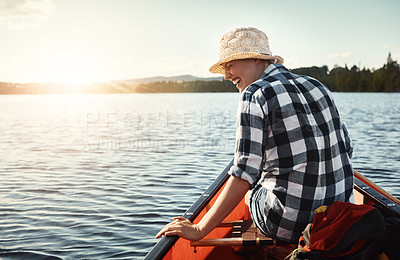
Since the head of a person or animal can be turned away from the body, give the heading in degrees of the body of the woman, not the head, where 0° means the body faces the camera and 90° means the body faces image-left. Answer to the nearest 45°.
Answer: approximately 135°

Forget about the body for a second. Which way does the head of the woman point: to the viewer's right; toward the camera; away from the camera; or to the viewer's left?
to the viewer's left

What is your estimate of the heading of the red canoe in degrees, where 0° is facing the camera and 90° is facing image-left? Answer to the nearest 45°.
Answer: approximately 180°
